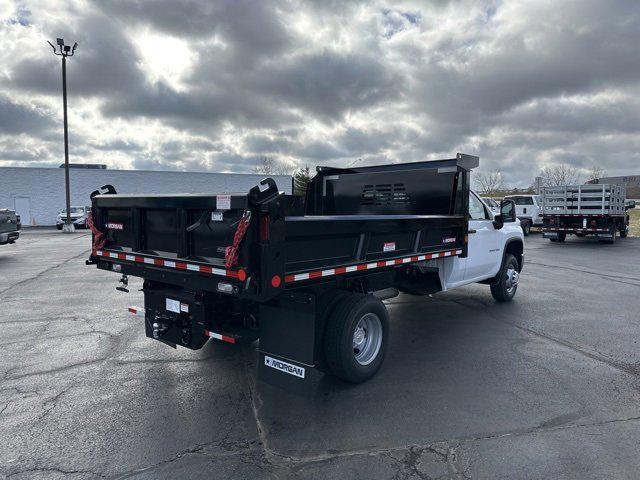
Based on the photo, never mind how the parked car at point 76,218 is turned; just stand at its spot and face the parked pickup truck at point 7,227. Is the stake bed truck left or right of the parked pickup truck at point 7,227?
left

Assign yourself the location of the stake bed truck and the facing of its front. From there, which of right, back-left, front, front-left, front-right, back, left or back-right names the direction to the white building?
left

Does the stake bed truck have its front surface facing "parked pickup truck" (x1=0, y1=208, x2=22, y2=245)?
no

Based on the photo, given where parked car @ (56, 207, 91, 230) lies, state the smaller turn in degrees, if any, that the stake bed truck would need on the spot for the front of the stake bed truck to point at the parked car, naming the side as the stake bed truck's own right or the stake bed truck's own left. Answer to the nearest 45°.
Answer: approximately 90° to the stake bed truck's own left

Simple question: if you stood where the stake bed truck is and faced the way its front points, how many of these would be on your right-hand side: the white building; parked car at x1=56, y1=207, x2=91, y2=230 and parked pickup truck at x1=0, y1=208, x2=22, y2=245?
0

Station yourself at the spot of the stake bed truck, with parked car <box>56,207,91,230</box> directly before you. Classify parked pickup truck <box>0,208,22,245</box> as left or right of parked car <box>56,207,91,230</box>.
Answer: left

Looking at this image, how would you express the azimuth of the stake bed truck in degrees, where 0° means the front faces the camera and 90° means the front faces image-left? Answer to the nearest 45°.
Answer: approximately 180°
